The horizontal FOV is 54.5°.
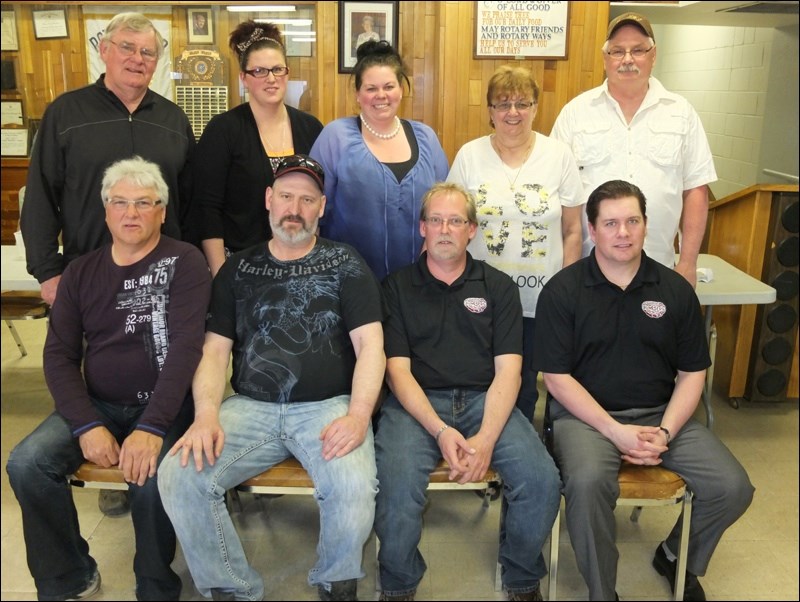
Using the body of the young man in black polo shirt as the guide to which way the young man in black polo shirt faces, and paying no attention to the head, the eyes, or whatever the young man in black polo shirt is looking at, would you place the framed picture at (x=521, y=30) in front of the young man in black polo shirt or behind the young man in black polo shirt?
behind

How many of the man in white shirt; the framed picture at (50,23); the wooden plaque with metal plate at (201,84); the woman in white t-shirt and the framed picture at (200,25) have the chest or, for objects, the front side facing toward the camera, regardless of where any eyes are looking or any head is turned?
5

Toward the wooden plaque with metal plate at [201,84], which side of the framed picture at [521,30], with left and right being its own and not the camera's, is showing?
right

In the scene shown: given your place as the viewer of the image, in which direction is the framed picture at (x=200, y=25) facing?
facing the viewer

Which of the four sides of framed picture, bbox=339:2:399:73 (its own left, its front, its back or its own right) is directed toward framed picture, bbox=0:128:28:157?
right

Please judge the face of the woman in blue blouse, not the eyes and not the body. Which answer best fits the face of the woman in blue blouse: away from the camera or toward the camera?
toward the camera

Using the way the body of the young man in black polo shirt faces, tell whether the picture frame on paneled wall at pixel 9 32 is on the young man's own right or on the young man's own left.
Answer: on the young man's own right

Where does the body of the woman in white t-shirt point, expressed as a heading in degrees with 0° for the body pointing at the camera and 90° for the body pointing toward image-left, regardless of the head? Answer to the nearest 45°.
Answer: approximately 0°

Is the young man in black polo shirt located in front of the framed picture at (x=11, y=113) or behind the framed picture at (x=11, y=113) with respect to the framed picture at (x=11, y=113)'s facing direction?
in front

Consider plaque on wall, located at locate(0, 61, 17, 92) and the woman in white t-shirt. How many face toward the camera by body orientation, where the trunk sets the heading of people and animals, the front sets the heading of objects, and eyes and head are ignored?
2

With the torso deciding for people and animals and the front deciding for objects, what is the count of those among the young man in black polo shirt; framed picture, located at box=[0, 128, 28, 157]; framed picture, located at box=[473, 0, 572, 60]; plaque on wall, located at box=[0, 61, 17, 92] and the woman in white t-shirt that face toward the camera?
5

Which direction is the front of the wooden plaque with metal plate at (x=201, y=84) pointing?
toward the camera

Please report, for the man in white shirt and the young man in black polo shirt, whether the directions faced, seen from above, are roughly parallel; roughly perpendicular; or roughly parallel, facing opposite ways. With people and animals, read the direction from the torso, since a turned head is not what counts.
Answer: roughly parallel

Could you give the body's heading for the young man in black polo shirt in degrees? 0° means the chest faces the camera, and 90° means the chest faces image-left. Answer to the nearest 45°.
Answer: approximately 0°

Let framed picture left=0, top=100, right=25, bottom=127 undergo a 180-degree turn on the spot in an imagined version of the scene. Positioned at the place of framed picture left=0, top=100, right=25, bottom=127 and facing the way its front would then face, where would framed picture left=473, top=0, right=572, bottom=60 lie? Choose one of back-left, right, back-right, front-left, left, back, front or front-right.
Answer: back-right

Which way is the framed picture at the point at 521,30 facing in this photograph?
toward the camera

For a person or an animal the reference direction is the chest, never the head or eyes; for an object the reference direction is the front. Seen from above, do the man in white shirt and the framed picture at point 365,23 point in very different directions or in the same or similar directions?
same or similar directions
